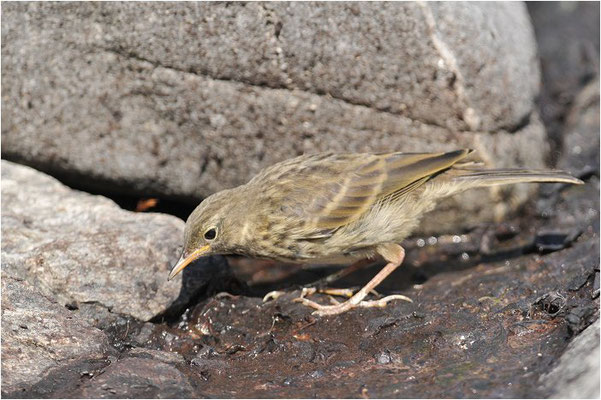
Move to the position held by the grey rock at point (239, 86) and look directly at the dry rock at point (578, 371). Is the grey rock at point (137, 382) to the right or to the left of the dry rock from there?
right

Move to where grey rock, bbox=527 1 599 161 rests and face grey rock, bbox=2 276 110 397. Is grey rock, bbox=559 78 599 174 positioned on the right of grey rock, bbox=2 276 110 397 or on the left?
left

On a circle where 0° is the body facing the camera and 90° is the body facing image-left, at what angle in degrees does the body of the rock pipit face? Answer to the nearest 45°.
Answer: approximately 90°

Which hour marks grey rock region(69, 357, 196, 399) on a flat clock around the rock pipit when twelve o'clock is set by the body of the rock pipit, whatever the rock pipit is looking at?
The grey rock is roughly at 10 o'clock from the rock pipit.

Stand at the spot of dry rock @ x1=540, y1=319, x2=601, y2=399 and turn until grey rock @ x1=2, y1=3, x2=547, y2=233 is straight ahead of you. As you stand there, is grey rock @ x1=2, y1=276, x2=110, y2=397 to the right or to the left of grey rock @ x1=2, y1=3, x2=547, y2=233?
left

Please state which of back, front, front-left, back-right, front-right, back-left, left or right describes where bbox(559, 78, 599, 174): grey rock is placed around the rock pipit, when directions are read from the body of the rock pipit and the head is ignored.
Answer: back-right
